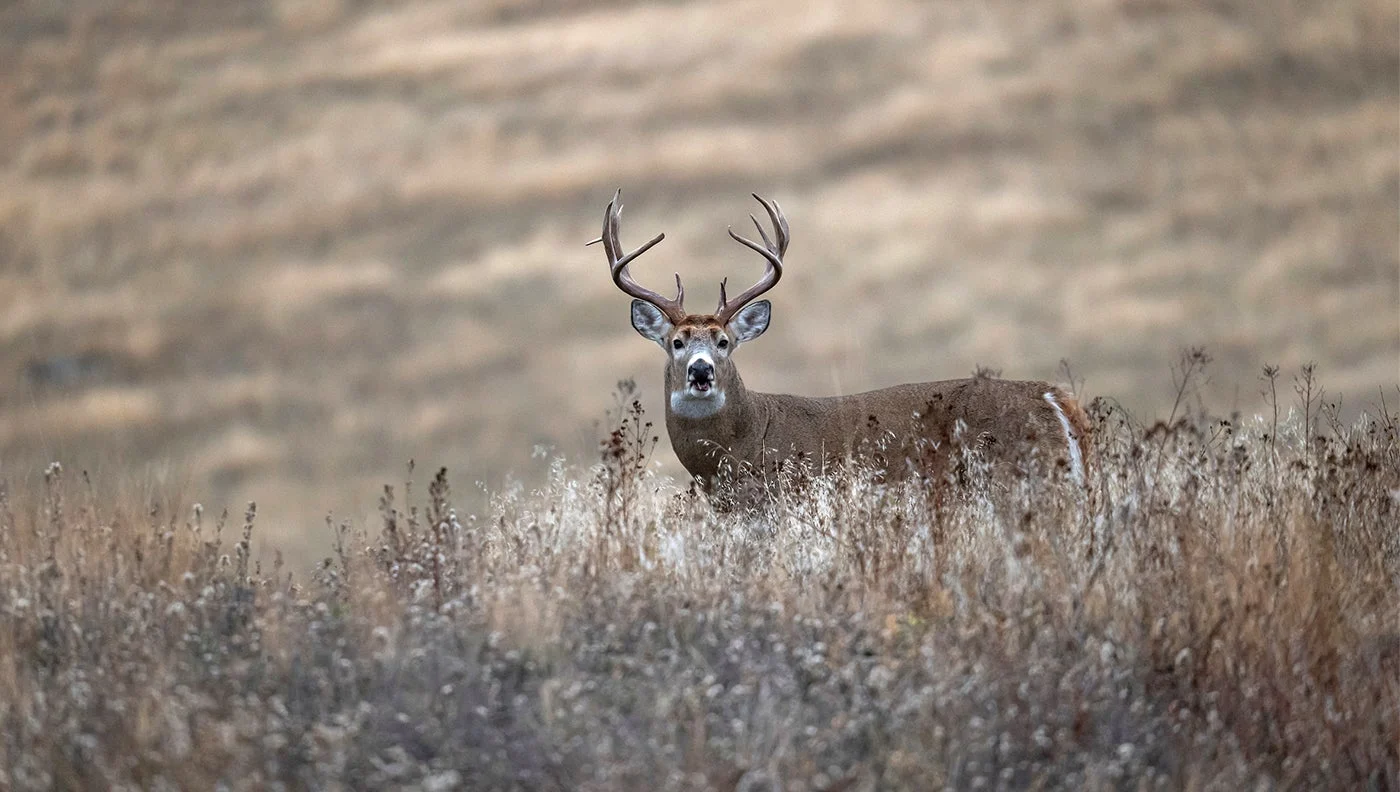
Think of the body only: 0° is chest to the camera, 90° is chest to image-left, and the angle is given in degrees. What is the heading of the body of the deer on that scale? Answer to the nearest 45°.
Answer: approximately 90°
